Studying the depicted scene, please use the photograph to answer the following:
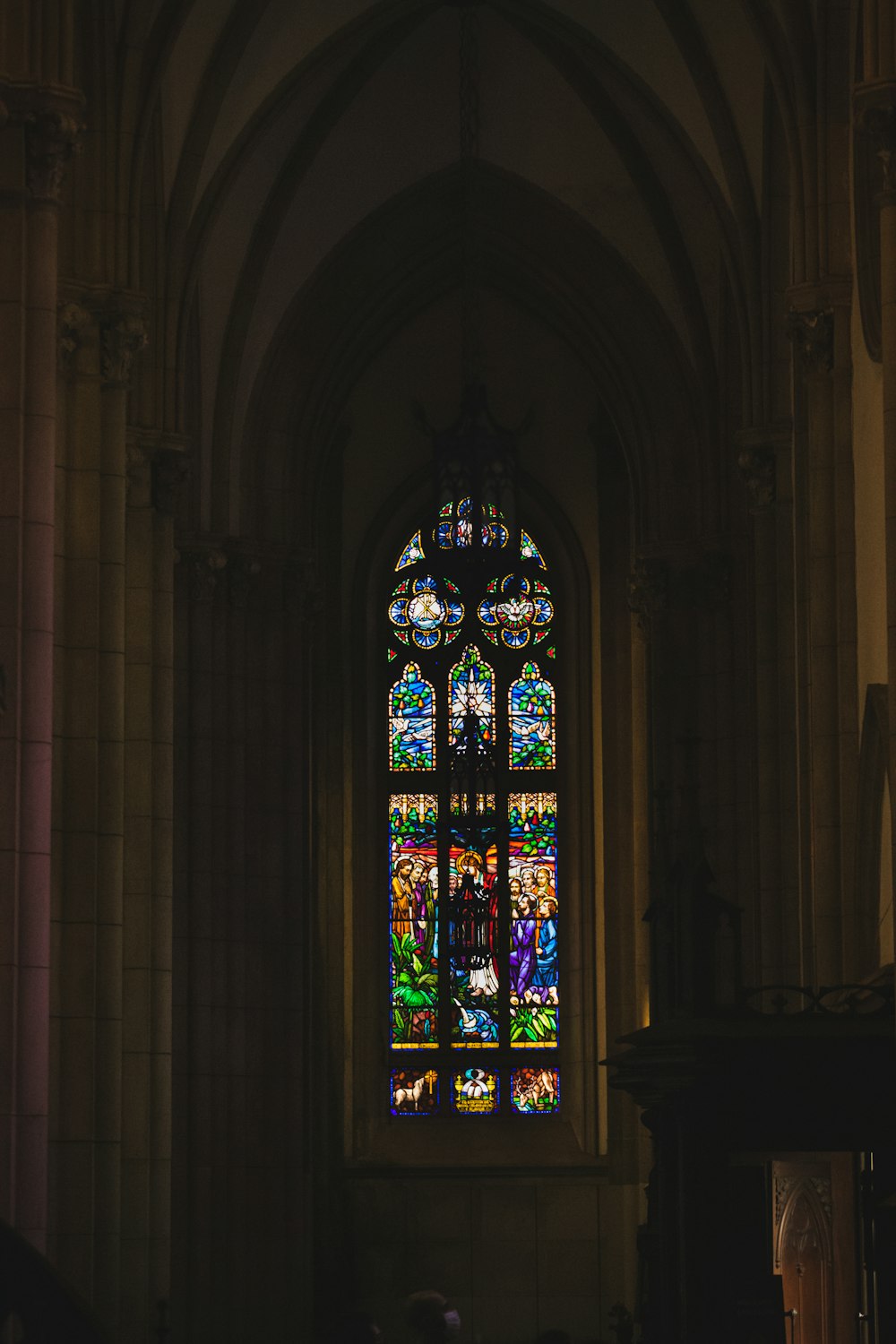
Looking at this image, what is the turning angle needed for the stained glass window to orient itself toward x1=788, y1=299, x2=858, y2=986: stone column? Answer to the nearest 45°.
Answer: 0° — it already faces it

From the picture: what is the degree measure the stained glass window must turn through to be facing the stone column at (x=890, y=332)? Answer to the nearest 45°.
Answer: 0° — it already faces it

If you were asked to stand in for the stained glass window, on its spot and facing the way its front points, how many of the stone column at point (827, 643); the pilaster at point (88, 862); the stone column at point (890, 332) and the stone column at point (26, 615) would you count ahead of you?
4

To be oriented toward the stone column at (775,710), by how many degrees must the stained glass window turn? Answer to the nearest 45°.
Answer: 0° — it already faces it

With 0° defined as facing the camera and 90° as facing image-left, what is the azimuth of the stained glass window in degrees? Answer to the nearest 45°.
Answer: approximately 0°

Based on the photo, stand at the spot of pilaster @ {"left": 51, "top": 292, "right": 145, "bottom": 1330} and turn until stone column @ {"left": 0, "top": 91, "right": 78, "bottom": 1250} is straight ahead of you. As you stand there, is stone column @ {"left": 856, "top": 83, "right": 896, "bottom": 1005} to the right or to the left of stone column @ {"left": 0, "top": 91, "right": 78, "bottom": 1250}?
left

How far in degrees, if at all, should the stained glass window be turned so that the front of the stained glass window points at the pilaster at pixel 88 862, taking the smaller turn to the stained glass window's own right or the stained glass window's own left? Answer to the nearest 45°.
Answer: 0° — it already faces it

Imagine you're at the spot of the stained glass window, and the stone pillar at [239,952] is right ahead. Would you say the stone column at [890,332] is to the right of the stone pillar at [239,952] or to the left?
left

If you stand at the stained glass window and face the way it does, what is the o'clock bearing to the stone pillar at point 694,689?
The stone pillar is roughly at 11 o'clock from the stained glass window.

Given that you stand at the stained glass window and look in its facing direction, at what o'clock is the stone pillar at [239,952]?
The stone pillar is roughly at 1 o'clock from the stained glass window.
